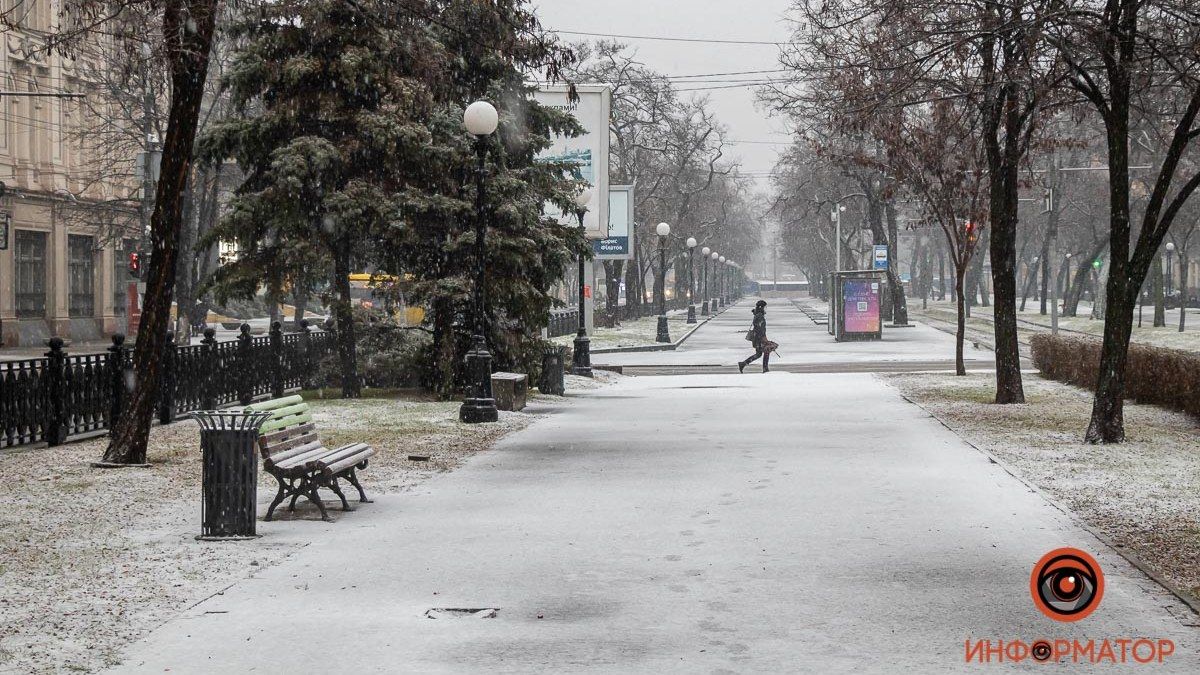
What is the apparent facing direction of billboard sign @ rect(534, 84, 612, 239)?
toward the camera

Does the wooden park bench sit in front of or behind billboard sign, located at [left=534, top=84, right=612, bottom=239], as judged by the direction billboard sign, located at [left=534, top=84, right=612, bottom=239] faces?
in front

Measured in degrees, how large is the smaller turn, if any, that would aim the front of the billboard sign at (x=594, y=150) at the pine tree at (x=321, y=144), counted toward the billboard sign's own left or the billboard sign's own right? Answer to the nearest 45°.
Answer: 0° — it already faces it

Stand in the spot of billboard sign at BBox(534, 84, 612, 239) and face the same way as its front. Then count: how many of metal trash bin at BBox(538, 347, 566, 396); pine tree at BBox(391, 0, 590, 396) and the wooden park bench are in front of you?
3

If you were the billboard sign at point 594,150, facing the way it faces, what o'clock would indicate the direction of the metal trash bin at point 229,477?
The metal trash bin is roughly at 12 o'clock from the billboard sign.

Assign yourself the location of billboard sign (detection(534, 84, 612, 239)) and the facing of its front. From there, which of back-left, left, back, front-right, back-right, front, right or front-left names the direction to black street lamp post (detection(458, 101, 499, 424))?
front

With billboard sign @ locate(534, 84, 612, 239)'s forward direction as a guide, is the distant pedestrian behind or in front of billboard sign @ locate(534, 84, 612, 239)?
in front

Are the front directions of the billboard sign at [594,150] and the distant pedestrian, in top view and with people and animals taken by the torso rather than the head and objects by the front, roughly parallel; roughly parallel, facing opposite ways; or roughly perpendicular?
roughly perpendicular
